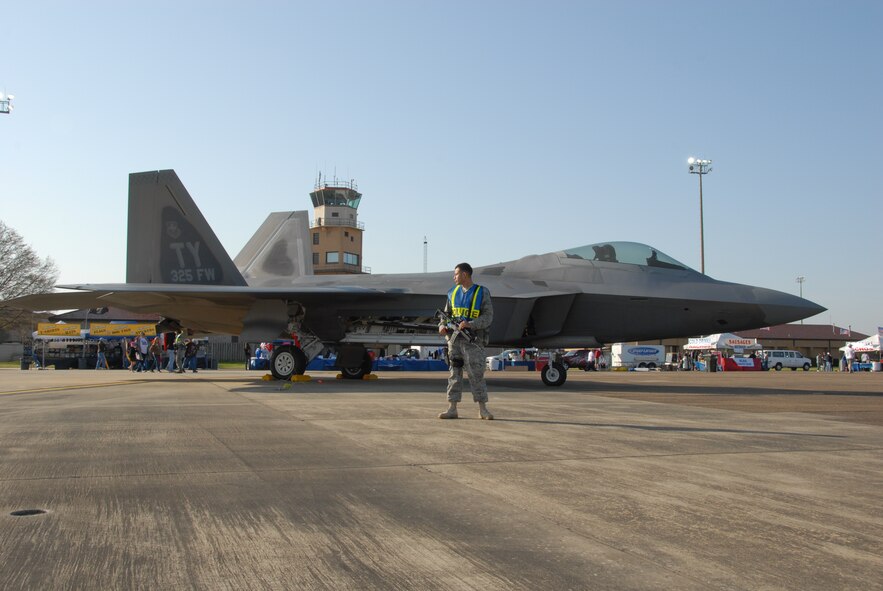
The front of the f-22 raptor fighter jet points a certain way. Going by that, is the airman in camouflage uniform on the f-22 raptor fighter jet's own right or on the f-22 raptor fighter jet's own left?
on the f-22 raptor fighter jet's own right

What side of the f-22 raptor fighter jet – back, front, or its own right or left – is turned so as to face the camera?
right

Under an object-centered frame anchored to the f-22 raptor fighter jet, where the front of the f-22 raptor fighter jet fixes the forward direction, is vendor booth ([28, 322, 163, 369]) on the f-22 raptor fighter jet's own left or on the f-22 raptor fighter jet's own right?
on the f-22 raptor fighter jet's own left

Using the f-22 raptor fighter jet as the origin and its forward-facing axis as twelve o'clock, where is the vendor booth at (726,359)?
The vendor booth is roughly at 10 o'clock from the f-22 raptor fighter jet.

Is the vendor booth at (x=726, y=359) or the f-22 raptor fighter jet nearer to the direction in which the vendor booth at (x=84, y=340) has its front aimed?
the f-22 raptor fighter jet

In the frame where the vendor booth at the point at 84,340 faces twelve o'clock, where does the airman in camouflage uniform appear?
The airman in camouflage uniform is roughly at 12 o'clock from the vendor booth.

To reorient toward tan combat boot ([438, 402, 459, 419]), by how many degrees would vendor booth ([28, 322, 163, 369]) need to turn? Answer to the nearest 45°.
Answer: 0° — it already faces it

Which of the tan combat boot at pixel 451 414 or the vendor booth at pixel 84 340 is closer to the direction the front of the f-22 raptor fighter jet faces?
the tan combat boot

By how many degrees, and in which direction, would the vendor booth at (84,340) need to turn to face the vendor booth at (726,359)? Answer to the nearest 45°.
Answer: approximately 90° to its left

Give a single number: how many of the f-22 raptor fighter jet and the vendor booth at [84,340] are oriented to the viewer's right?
1

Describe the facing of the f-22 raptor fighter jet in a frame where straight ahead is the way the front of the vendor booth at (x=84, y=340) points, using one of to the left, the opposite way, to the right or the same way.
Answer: to the left
